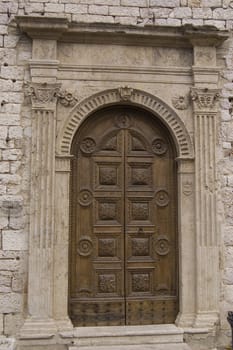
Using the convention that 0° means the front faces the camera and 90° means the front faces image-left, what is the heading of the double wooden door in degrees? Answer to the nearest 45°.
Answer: approximately 0°

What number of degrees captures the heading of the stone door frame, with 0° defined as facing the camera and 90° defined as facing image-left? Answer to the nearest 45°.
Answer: approximately 0°
